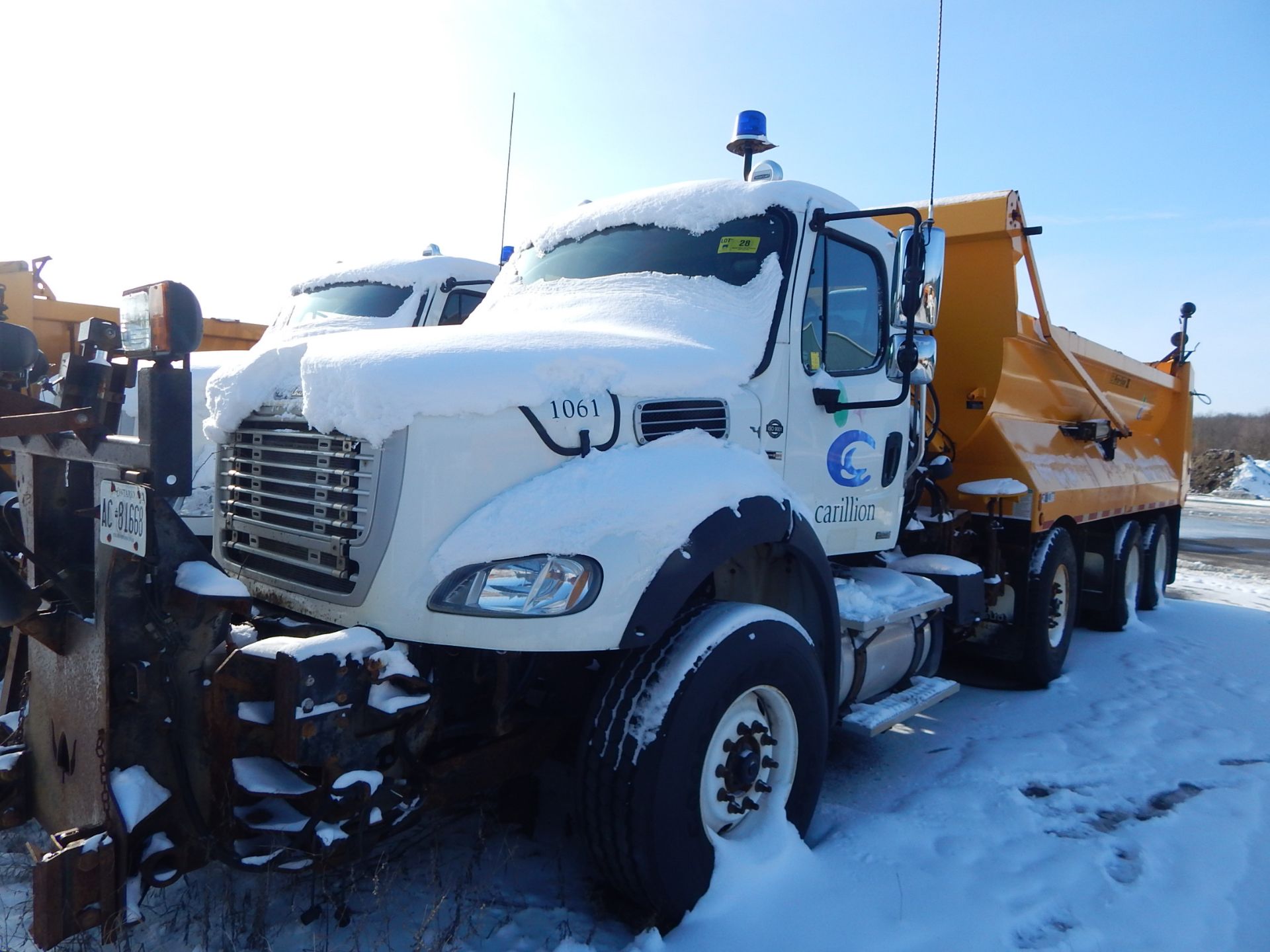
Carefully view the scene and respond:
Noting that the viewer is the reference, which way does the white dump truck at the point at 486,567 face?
facing the viewer and to the left of the viewer
